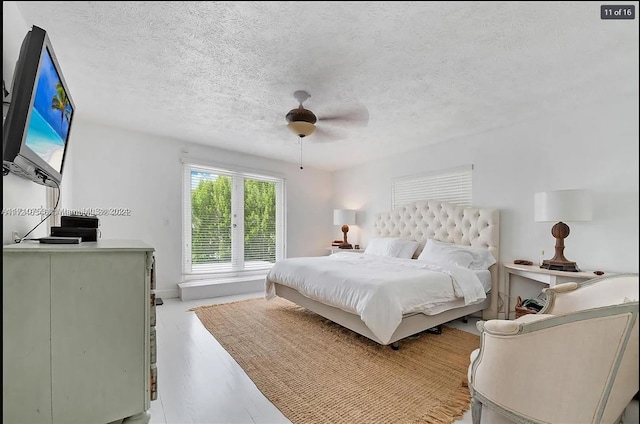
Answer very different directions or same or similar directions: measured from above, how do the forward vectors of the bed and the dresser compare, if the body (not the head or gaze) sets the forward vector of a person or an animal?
very different directions

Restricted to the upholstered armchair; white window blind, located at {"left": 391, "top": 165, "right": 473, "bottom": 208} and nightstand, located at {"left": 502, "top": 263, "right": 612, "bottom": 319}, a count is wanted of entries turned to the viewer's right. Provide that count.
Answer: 0

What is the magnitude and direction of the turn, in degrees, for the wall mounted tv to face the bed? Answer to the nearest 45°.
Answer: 0° — it already faces it

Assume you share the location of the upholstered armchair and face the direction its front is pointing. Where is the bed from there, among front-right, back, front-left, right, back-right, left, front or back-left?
front

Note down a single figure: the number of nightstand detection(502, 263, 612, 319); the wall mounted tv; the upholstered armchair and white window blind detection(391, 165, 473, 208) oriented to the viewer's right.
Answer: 1

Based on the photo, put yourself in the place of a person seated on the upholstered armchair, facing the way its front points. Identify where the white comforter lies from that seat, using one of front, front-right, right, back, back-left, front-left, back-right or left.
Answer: front

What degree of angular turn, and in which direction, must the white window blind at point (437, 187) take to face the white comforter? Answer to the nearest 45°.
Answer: approximately 45° to its left

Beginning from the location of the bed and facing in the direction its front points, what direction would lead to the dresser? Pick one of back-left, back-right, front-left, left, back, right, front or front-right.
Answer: front

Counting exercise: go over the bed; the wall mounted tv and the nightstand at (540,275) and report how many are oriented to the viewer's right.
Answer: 1

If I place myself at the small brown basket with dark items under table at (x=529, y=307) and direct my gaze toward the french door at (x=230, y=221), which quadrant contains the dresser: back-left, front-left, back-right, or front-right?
front-left

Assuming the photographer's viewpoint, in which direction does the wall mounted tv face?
facing to the right of the viewer

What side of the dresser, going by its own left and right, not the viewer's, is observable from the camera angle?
right

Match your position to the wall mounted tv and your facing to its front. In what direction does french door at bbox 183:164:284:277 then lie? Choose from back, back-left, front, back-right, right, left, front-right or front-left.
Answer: front-left

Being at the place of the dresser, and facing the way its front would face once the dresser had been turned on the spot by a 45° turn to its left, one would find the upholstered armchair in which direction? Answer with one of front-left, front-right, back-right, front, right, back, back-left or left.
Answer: right

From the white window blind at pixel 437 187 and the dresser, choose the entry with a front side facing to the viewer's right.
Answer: the dresser

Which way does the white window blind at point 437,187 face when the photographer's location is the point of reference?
facing the viewer and to the left of the viewer

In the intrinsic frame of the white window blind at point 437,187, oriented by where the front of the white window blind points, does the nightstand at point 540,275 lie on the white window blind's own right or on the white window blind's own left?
on the white window blind's own left

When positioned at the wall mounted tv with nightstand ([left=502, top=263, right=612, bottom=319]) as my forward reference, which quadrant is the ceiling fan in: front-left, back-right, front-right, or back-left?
front-left

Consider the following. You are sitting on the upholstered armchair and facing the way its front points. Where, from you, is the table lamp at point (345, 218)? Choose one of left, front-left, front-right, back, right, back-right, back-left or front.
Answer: front
